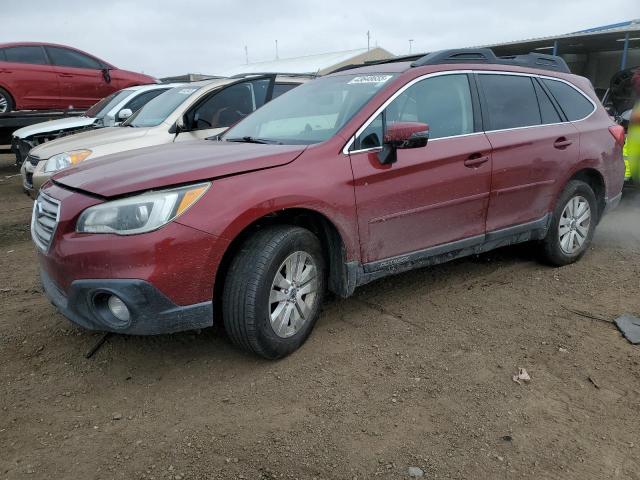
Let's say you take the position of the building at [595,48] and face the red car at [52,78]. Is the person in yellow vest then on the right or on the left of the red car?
left

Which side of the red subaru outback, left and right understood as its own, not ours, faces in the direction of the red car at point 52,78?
right

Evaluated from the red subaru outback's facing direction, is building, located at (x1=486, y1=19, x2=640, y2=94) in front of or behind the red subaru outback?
behind

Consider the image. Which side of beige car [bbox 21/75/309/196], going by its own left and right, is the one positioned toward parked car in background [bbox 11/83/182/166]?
right

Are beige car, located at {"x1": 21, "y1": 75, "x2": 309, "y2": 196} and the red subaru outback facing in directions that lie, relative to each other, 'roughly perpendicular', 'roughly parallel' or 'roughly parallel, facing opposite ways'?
roughly parallel

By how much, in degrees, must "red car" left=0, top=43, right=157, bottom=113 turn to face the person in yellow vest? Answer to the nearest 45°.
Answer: approximately 45° to its right

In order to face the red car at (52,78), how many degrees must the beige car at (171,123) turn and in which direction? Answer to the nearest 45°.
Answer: approximately 135° to its right

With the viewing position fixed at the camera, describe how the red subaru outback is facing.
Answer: facing the viewer and to the left of the viewer

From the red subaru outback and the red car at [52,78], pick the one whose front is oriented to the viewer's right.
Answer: the red car

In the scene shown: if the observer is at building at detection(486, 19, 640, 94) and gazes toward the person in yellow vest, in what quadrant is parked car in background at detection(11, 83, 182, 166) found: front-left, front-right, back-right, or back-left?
front-right

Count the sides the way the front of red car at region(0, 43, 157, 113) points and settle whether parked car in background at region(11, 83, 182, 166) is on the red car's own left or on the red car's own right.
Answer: on the red car's own right

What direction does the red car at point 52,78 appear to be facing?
to the viewer's right

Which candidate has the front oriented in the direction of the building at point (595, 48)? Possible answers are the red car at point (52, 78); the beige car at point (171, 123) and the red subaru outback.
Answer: the red car

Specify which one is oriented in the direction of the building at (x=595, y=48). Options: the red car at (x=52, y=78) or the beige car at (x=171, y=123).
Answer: the red car

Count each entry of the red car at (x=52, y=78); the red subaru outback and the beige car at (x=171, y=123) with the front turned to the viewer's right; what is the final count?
1

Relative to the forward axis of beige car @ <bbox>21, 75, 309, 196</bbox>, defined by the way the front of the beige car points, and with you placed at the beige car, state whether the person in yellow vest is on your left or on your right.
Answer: on your left

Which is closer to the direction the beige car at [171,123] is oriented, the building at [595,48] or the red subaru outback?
the red subaru outback

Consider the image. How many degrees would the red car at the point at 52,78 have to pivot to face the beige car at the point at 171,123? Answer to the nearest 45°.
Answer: approximately 90° to its right

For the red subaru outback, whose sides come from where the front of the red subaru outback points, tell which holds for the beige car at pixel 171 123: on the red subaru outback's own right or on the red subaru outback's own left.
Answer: on the red subaru outback's own right
